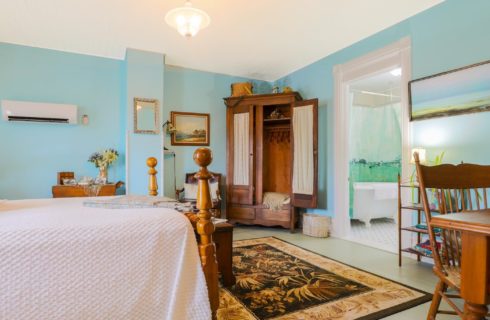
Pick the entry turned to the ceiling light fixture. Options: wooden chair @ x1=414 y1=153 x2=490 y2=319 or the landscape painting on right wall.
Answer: the landscape painting on right wall

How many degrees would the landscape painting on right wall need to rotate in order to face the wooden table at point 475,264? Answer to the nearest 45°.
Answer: approximately 45° to its left

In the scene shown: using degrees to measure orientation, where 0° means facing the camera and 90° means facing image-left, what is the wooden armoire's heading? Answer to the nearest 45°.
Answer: approximately 45°

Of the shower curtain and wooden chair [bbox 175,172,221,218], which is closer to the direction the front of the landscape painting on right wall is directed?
the wooden chair

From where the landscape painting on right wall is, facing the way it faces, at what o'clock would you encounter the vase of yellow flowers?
The vase of yellow flowers is roughly at 1 o'clock from the landscape painting on right wall.

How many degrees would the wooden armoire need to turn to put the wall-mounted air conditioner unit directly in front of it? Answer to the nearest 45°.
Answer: approximately 45° to its right
